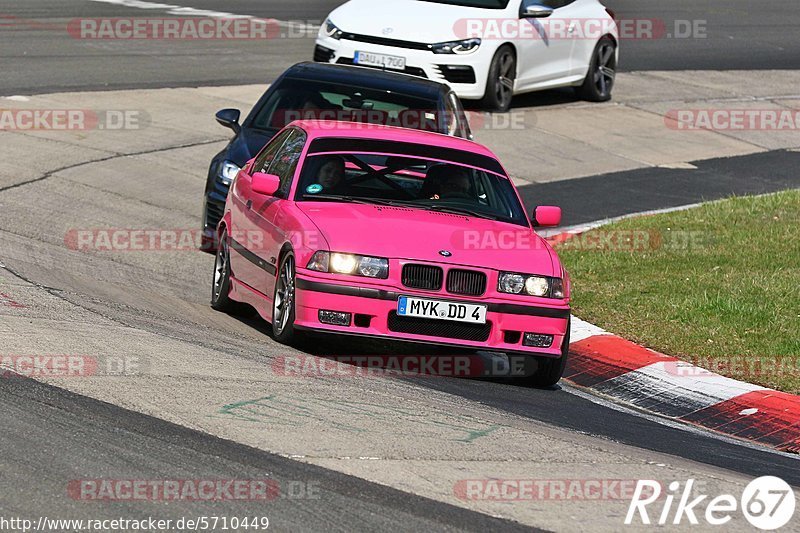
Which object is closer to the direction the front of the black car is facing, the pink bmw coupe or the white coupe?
the pink bmw coupe

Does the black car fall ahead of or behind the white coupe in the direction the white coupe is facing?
ahead

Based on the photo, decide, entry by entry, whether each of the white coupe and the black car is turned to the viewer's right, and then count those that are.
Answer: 0

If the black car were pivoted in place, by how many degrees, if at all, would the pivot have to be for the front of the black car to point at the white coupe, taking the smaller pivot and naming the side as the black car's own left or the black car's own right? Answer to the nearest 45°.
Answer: approximately 135° to the black car's own right

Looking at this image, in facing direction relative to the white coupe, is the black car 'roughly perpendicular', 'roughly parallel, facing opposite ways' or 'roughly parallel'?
roughly parallel

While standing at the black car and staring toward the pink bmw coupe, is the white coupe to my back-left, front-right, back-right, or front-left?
back-left

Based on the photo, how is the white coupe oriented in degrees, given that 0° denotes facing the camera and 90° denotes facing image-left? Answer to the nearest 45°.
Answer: approximately 45°
